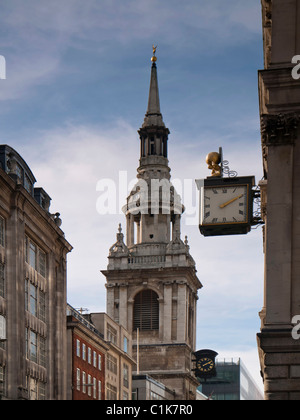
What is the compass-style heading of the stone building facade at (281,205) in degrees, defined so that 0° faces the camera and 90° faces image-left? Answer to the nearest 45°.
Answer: approximately 45°
